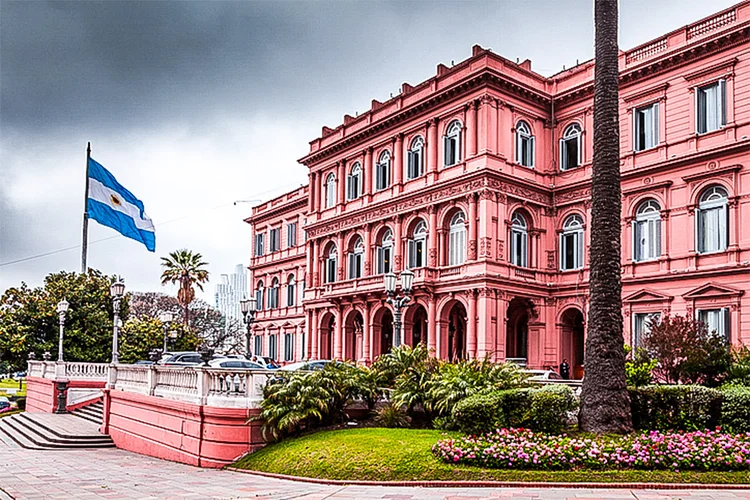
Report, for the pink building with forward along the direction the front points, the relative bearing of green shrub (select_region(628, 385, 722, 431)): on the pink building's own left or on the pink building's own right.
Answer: on the pink building's own left

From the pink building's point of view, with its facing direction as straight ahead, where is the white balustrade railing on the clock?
The white balustrade railing is roughly at 1 o'clock from the pink building.

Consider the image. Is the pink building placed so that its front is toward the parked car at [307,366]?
yes

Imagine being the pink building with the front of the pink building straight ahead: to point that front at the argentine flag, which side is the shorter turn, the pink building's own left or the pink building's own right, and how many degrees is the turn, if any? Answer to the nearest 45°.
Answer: approximately 45° to the pink building's own right

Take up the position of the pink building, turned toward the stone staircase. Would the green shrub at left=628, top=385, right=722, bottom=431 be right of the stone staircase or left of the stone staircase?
left

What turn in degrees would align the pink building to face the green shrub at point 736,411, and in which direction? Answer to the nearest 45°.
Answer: approximately 45° to its left

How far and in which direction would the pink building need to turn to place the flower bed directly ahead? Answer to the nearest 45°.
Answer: approximately 45° to its left

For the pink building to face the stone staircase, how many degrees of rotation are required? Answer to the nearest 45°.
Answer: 0° — it already faces it

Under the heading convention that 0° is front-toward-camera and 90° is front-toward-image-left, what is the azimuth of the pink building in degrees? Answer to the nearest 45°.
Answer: approximately 45°
